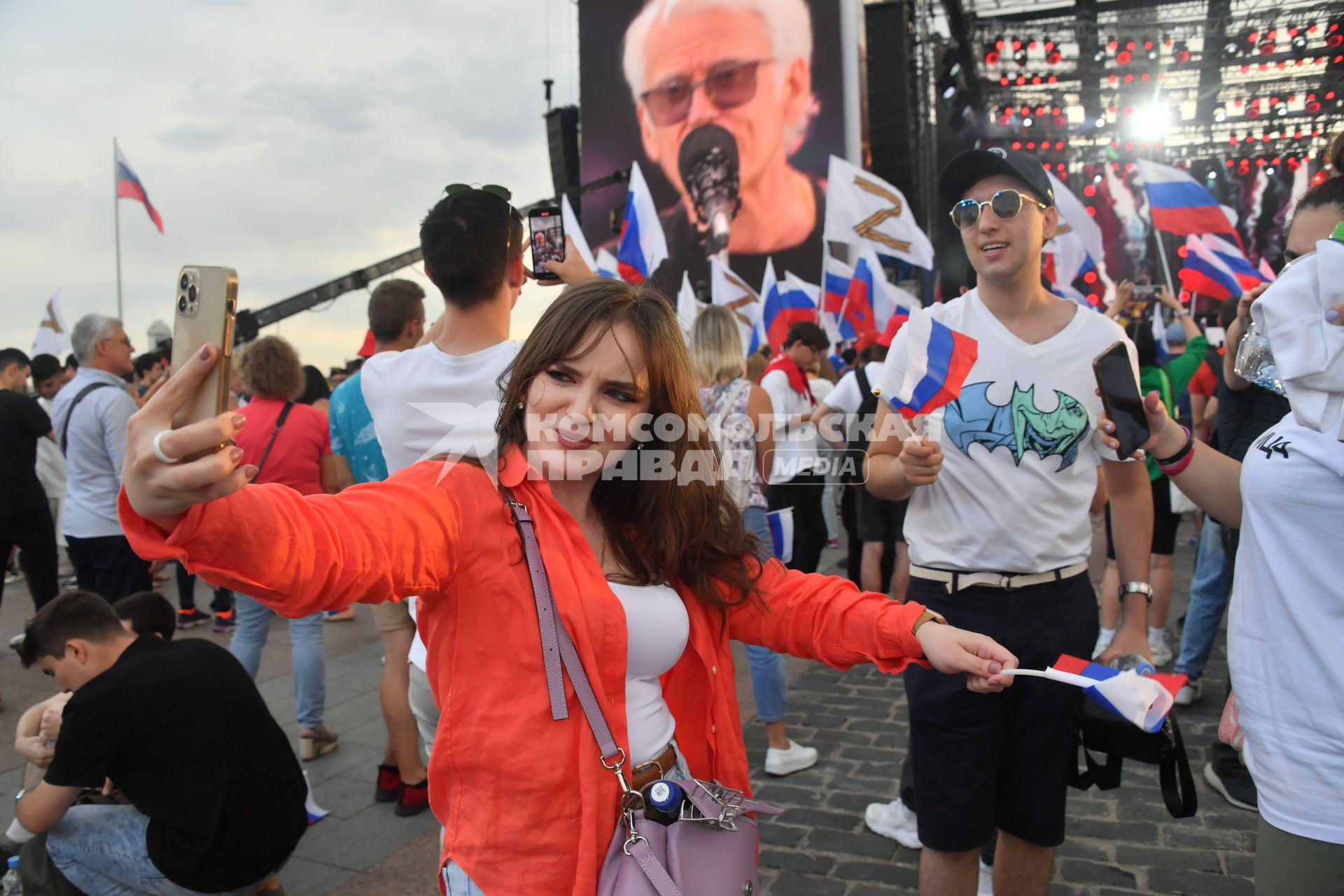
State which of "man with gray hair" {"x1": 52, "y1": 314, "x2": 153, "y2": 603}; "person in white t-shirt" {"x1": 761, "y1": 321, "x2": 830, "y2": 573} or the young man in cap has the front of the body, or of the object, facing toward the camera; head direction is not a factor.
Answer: the young man in cap

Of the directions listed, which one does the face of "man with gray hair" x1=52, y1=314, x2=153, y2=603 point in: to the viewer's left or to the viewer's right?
to the viewer's right

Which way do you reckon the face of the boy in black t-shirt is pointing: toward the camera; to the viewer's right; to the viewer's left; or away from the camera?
to the viewer's left

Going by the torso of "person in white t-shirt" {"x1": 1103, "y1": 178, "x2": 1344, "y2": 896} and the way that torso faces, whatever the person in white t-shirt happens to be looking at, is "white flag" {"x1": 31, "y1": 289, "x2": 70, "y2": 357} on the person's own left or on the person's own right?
on the person's own right

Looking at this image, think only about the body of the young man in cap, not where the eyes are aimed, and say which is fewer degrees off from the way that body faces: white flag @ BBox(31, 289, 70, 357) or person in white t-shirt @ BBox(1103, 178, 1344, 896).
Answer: the person in white t-shirt

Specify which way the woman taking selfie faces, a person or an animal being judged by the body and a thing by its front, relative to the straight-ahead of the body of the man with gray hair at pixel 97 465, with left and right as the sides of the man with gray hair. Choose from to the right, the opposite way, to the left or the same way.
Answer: to the right

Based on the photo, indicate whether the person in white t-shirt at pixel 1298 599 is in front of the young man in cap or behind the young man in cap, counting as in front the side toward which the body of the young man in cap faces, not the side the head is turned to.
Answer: in front
